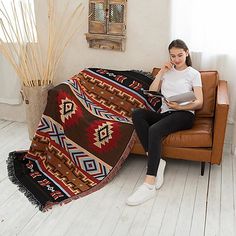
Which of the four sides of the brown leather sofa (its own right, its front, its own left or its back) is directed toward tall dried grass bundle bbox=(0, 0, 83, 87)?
right

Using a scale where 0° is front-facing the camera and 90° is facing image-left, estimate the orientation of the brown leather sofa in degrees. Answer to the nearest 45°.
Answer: approximately 0°

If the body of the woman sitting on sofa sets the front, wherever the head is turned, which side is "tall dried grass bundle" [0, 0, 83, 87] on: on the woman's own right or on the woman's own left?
on the woman's own right
